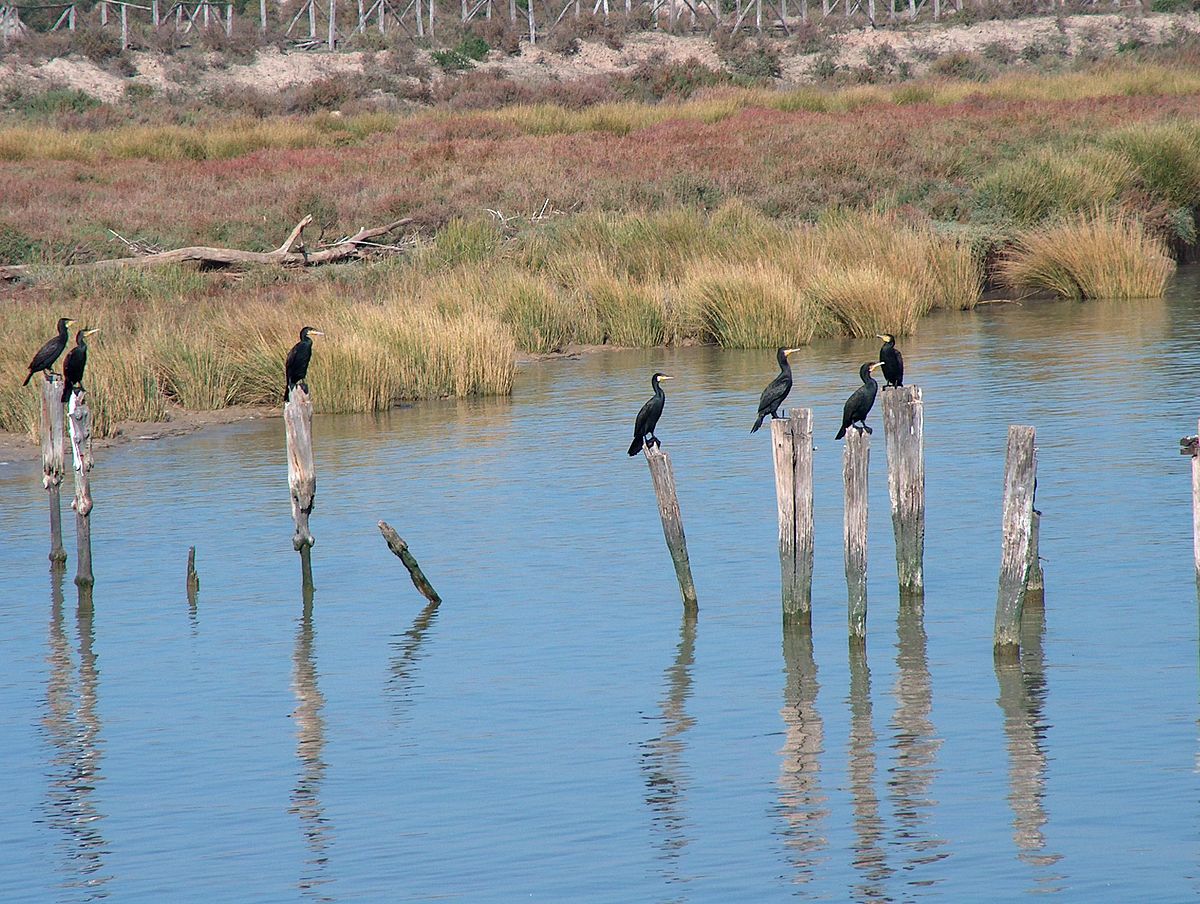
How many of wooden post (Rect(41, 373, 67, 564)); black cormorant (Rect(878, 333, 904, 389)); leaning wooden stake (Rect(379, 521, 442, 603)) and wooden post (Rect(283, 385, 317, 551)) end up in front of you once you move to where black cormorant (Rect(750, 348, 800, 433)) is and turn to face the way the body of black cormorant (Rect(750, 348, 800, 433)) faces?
1

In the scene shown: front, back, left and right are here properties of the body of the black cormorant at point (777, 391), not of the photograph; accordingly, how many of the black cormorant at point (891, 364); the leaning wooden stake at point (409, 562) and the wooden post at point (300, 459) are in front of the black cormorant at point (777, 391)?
1

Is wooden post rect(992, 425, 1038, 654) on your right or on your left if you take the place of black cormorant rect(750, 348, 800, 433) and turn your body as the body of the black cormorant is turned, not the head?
on your right

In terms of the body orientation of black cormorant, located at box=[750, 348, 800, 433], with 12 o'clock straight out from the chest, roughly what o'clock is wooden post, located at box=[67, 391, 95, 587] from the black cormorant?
The wooden post is roughly at 6 o'clock from the black cormorant.

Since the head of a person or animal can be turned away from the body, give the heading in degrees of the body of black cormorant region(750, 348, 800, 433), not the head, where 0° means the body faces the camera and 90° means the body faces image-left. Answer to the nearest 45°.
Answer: approximately 270°

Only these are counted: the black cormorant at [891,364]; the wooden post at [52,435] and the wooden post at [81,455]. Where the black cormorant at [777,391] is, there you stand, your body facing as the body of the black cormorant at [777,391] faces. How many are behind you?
2

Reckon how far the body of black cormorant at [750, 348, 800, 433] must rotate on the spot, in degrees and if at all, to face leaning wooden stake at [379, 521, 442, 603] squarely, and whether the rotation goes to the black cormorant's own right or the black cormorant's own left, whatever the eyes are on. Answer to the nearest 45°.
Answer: approximately 180°

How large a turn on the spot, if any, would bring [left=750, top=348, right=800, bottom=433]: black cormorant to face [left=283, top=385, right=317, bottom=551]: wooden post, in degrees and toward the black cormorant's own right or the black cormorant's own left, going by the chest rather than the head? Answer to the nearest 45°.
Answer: approximately 180°
